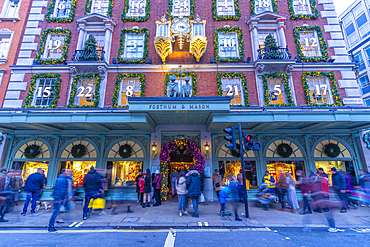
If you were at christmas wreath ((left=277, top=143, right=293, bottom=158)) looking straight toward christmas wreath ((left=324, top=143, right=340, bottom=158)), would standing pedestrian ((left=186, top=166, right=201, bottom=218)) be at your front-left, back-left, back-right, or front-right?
back-right

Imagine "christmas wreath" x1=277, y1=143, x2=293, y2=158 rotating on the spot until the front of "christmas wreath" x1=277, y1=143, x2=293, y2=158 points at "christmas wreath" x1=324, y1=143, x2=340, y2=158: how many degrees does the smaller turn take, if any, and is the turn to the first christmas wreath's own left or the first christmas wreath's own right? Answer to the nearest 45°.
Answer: approximately 135° to the first christmas wreath's own left

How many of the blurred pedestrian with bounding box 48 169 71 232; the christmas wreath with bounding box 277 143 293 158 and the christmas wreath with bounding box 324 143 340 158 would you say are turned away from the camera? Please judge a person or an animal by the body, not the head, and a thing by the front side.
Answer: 0

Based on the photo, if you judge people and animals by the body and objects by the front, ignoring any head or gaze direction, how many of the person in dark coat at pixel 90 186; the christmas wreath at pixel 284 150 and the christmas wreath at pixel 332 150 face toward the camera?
2

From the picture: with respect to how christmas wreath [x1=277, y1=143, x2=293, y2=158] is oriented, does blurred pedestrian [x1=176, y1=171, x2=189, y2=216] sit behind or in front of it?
in front

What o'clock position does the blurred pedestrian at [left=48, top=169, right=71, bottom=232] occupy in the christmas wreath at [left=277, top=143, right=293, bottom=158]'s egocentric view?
The blurred pedestrian is roughly at 1 o'clock from the christmas wreath.

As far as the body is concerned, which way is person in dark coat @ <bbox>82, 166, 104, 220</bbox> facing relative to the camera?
away from the camera

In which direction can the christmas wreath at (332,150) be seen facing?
toward the camera

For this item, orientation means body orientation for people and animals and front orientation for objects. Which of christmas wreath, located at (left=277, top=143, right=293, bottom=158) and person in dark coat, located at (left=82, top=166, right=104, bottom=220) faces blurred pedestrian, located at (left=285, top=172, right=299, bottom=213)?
the christmas wreath

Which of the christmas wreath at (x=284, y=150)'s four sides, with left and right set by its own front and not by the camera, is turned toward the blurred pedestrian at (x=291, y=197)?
front
